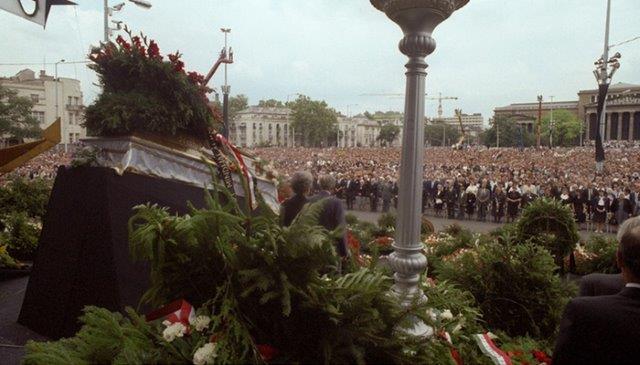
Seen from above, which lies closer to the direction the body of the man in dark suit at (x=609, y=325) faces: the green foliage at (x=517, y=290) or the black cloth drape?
the green foliage

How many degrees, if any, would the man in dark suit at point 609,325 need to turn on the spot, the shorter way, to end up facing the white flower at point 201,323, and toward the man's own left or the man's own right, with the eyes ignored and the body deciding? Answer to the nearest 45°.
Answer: approximately 135° to the man's own left

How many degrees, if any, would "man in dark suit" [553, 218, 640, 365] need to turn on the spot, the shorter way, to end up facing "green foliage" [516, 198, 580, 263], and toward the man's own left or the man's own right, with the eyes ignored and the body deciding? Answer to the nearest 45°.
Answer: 0° — they already face it

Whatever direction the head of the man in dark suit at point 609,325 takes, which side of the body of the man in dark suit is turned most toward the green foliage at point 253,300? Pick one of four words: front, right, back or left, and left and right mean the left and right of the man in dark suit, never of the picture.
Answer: left

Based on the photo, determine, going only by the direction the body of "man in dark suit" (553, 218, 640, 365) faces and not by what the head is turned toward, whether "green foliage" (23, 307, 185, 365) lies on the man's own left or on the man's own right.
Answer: on the man's own left

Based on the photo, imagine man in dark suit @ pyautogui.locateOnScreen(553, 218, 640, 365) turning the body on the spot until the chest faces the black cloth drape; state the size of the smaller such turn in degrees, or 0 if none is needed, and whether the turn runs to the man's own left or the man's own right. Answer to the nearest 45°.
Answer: approximately 90° to the man's own left

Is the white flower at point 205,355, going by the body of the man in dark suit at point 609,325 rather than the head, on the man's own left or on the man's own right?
on the man's own left

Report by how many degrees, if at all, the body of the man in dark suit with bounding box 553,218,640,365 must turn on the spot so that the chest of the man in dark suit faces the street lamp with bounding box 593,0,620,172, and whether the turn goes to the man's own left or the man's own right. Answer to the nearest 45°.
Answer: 0° — they already face it

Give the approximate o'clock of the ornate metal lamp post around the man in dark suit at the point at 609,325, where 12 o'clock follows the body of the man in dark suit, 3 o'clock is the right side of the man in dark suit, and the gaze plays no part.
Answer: The ornate metal lamp post is roughly at 10 o'clock from the man in dark suit.

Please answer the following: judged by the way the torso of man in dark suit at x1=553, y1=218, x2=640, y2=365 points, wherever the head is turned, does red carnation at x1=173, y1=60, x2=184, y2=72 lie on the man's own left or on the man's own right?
on the man's own left

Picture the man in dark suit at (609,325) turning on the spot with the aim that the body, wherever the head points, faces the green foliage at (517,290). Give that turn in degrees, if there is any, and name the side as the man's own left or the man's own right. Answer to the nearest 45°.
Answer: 0° — they already face it

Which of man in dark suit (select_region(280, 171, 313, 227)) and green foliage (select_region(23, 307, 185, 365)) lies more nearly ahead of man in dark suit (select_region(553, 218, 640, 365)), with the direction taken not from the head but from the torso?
the man in dark suit

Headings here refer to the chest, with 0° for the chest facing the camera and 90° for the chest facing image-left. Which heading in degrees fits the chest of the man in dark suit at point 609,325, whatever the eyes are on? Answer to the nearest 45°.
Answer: approximately 180°

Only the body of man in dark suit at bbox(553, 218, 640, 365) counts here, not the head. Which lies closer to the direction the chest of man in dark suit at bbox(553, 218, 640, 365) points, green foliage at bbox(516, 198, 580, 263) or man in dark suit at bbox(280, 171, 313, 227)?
the green foliage
